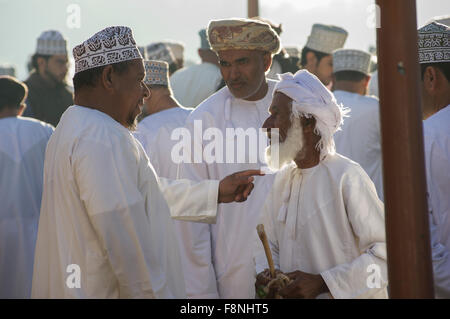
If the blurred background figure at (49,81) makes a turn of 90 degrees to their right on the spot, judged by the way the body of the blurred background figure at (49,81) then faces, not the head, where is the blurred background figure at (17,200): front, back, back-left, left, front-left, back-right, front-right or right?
front-left

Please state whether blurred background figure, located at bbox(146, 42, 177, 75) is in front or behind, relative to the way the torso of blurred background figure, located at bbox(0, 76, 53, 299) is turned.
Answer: in front

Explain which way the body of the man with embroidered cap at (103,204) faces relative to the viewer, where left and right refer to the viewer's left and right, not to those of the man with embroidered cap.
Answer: facing to the right of the viewer

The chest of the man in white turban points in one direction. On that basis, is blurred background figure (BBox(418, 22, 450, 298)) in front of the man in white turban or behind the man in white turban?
behind

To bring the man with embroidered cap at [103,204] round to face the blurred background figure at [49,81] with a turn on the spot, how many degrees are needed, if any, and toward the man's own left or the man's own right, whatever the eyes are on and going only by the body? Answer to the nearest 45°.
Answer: approximately 90° to the man's own left

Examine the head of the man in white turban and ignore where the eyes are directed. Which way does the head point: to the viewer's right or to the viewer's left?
to the viewer's left

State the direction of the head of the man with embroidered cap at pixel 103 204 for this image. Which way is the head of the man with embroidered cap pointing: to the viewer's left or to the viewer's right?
to the viewer's right

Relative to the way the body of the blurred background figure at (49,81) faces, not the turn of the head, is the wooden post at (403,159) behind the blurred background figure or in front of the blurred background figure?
in front

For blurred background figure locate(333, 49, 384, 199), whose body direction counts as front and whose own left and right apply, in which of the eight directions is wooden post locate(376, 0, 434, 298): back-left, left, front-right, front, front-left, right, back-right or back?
back
